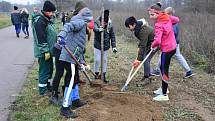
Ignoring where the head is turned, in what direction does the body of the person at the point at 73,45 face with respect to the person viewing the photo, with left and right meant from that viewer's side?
facing to the right of the viewer

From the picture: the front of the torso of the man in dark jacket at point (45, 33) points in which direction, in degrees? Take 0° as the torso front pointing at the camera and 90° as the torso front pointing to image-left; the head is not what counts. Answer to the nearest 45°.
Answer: approximately 270°

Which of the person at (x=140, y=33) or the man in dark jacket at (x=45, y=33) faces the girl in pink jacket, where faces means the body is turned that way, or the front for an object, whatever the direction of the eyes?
the man in dark jacket

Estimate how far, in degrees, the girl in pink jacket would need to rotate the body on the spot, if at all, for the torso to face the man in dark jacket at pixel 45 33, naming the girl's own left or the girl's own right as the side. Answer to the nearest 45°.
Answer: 0° — they already face them

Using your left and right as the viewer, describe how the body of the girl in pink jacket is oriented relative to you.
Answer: facing to the left of the viewer

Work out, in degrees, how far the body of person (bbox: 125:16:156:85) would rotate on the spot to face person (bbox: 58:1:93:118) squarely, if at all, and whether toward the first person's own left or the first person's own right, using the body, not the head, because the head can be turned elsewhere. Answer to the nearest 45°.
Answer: approximately 45° to the first person's own left

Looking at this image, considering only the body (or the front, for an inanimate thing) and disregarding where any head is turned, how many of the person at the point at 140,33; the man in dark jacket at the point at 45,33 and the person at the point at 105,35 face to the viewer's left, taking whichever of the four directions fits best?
1

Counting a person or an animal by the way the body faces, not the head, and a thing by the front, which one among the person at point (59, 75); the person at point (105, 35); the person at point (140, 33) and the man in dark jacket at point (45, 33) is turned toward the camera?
the person at point (105, 35)

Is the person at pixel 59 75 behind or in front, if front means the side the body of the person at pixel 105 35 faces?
in front

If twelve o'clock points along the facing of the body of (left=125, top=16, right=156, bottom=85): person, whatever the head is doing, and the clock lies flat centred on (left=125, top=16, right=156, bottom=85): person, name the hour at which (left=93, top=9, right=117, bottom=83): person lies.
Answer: (left=93, top=9, right=117, bottom=83): person is roughly at 1 o'clock from (left=125, top=16, right=156, bottom=85): person.

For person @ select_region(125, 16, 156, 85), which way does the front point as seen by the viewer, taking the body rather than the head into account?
to the viewer's left
